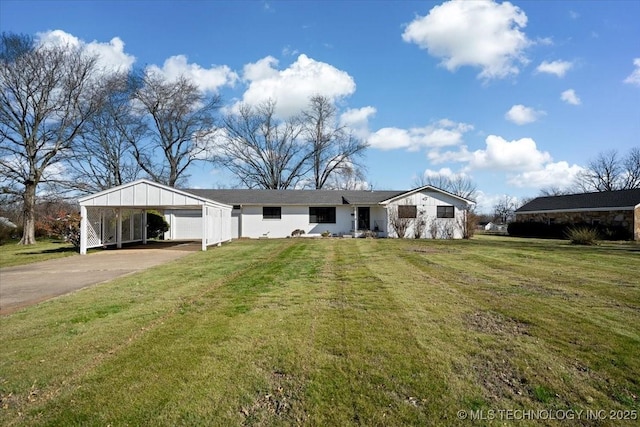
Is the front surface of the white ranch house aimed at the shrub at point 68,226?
no

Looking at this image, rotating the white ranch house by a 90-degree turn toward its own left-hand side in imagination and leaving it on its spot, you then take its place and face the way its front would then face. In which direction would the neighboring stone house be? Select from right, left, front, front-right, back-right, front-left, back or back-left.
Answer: front

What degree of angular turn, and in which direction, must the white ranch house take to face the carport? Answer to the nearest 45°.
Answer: approximately 45° to its right

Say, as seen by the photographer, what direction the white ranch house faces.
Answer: facing the viewer
